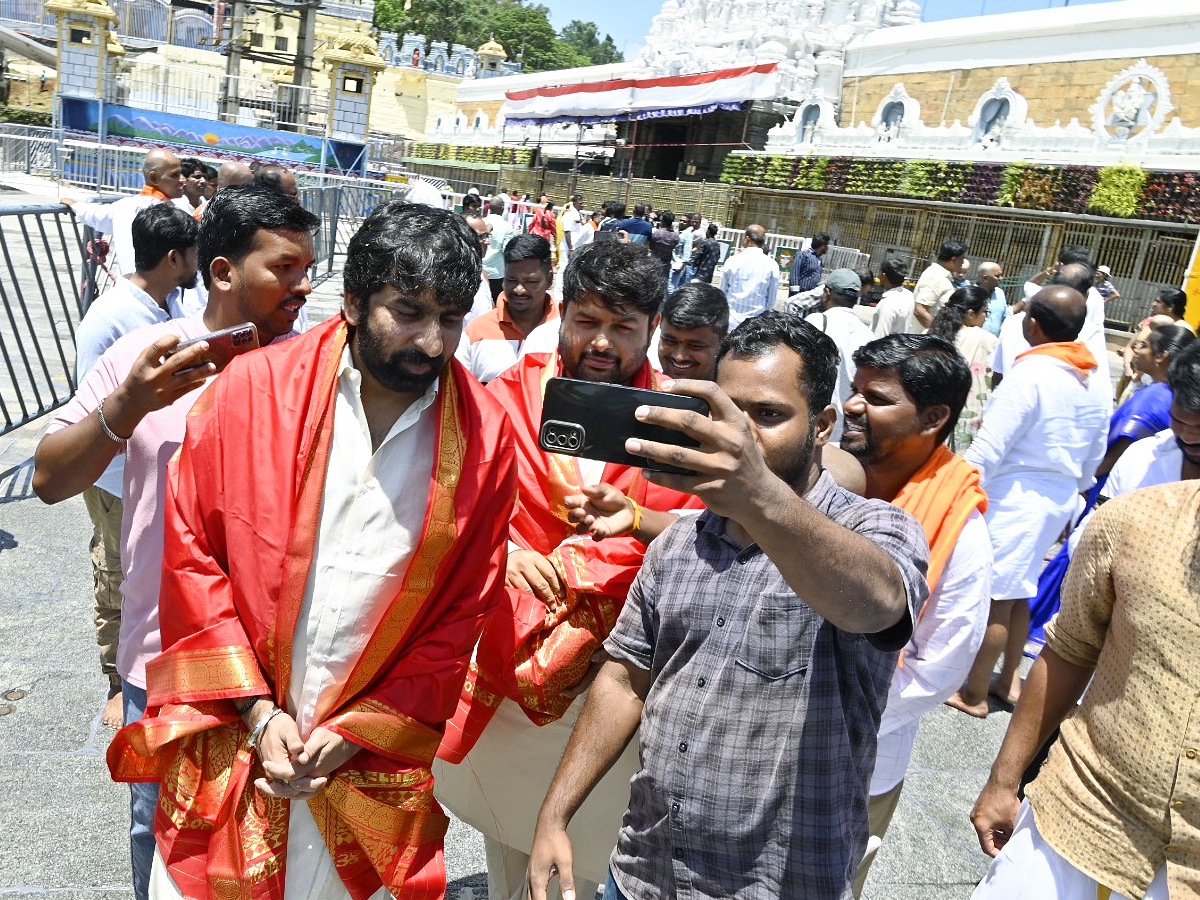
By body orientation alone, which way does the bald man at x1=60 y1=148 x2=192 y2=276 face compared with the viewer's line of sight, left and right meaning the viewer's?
facing to the right of the viewer

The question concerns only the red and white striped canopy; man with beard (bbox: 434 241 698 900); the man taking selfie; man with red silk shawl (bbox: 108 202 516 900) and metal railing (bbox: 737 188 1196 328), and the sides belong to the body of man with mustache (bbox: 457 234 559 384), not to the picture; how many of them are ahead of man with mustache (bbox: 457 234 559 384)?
3

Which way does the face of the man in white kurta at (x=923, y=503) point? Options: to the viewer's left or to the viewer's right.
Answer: to the viewer's left

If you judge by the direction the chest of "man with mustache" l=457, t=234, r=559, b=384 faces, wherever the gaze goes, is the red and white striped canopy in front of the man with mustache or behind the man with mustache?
behind

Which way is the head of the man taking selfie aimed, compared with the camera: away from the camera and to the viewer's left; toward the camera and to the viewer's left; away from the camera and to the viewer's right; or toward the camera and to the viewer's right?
toward the camera and to the viewer's left

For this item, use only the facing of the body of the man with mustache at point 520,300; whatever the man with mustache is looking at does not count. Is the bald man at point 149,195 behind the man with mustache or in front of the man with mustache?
behind

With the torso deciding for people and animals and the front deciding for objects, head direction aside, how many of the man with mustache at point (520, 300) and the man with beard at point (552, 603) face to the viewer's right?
0

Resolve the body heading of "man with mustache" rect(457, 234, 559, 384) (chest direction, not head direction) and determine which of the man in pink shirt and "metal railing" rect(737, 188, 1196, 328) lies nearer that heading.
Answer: the man in pink shirt

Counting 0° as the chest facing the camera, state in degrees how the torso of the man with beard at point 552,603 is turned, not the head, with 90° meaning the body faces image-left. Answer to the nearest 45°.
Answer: approximately 0°

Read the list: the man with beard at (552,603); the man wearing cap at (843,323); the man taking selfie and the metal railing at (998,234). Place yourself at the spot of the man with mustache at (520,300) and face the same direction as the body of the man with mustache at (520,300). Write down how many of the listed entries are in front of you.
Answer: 2

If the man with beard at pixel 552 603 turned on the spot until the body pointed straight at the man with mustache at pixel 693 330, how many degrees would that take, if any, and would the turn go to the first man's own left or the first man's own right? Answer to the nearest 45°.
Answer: approximately 180°

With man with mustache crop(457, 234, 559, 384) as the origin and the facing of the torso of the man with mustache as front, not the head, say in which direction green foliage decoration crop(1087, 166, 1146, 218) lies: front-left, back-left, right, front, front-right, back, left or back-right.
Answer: back-left
